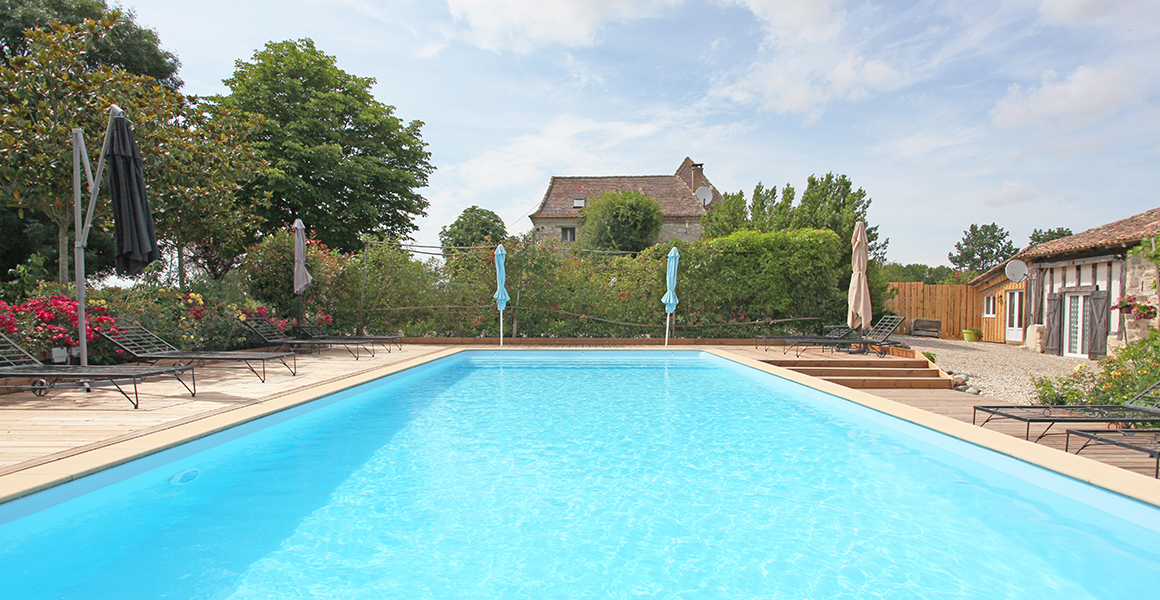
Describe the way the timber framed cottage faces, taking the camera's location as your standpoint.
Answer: facing the viewer and to the left of the viewer

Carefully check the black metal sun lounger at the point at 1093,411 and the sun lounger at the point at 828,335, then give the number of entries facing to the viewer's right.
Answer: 0

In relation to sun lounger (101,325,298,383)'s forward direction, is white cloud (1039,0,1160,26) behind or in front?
in front

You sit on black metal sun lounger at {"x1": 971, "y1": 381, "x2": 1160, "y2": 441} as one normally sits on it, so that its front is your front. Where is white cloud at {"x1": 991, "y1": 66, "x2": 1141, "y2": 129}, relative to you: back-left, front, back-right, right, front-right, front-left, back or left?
right

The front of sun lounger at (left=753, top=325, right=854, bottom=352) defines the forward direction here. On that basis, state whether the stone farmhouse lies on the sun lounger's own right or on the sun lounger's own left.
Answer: on the sun lounger's own right

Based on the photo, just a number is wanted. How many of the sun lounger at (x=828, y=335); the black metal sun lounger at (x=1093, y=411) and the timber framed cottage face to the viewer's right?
0

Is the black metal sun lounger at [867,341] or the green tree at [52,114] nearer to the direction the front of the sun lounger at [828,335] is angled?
the green tree

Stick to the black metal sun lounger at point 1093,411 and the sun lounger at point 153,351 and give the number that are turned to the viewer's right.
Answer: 1

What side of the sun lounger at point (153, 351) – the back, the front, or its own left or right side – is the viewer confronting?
right

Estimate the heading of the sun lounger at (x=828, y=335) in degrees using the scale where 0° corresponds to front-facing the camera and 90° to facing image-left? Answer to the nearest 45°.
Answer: approximately 90°

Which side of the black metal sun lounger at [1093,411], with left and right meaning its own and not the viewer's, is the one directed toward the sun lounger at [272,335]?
front

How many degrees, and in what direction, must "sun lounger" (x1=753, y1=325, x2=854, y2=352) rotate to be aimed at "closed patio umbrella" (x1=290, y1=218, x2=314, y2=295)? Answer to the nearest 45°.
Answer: approximately 45° to its left

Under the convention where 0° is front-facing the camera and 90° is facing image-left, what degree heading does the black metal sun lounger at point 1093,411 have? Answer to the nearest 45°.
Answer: approximately 90°
